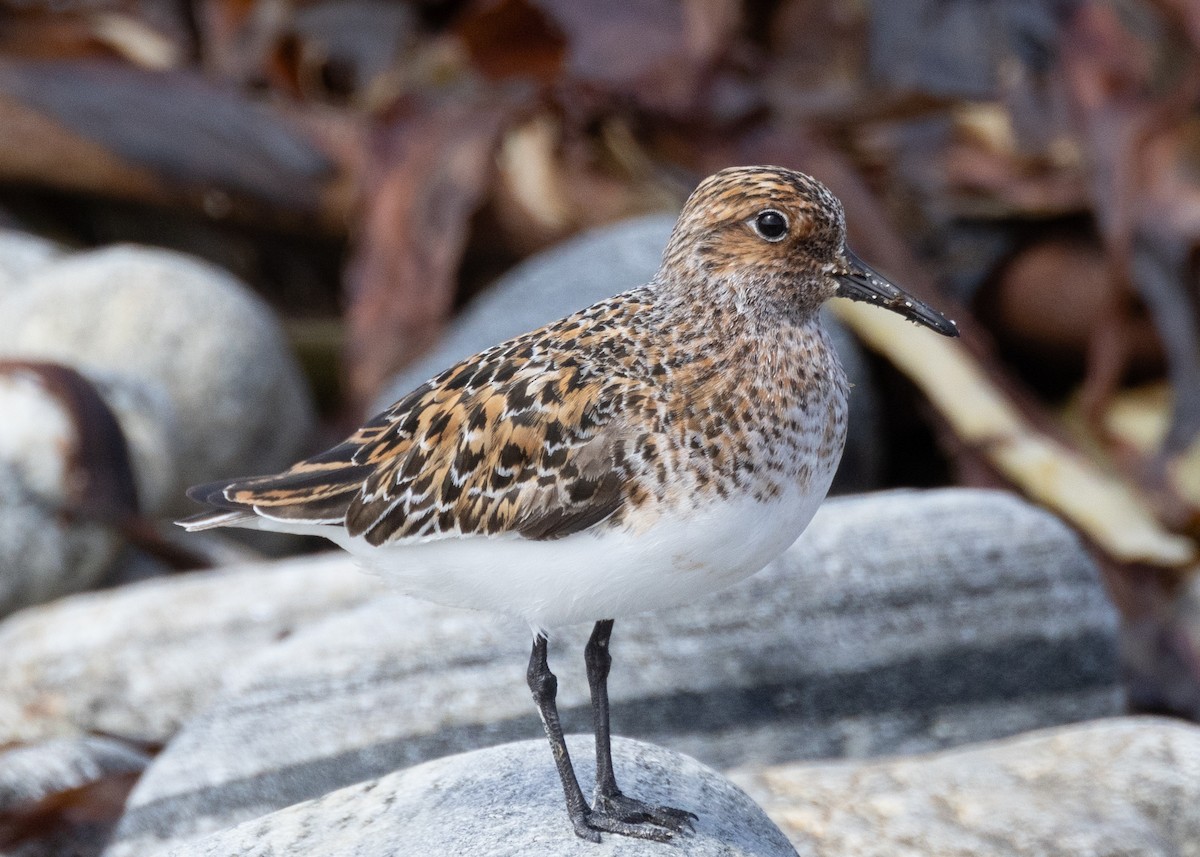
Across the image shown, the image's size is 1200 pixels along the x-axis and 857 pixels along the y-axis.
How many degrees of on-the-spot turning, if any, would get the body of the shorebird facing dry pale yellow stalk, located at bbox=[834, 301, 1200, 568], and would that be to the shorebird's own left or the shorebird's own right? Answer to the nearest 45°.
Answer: approximately 45° to the shorebird's own left

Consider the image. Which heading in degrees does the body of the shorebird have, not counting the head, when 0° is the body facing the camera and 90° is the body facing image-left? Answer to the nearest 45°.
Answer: approximately 270°

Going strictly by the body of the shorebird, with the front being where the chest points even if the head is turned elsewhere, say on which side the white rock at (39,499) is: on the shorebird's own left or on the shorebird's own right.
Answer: on the shorebird's own left

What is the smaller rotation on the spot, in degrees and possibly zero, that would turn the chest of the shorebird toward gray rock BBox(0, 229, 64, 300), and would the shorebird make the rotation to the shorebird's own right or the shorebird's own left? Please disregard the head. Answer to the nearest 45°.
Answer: approximately 135° to the shorebird's own left

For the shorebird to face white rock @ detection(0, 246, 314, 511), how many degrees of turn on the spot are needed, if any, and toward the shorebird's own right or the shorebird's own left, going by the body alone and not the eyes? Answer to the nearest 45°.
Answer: approximately 135° to the shorebird's own left

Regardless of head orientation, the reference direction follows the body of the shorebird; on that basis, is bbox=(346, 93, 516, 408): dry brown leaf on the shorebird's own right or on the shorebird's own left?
on the shorebird's own left

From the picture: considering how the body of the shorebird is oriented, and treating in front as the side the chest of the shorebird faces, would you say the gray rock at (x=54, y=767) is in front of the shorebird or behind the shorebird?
behind
